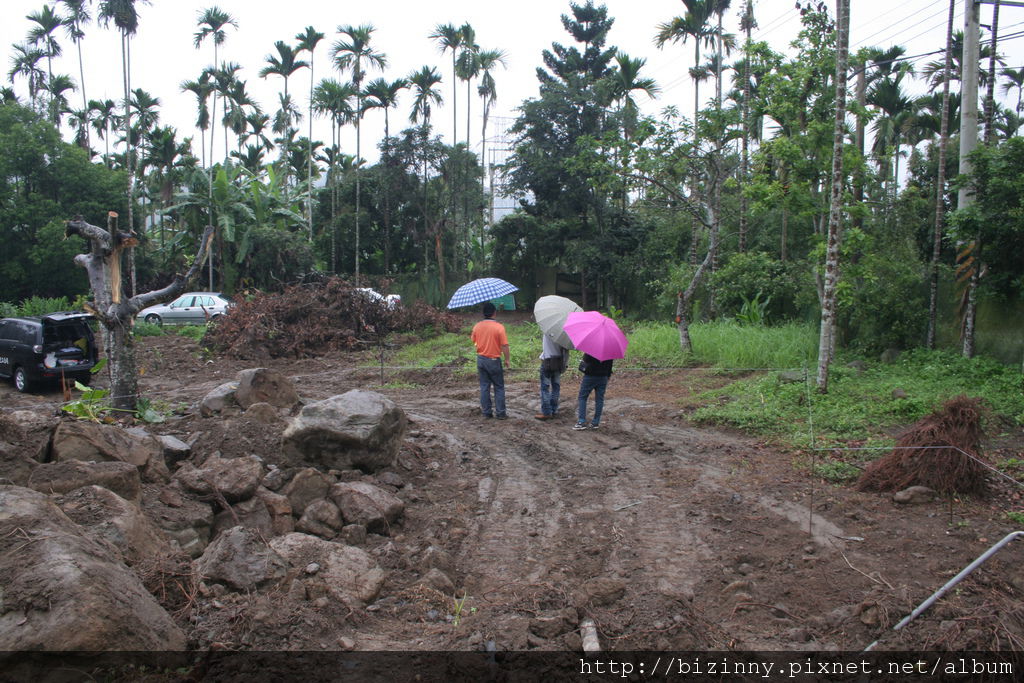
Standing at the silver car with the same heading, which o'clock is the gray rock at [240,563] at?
The gray rock is roughly at 9 o'clock from the silver car.

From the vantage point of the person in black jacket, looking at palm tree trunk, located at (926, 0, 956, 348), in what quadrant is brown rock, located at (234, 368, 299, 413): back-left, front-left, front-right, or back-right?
back-left

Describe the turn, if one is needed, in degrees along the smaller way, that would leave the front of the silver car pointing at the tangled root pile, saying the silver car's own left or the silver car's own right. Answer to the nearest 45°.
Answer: approximately 90° to the silver car's own left

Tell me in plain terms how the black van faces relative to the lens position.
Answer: facing away from the viewer and to the left of the viewer

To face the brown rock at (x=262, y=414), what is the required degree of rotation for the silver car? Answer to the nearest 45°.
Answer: approximately 90° to its left

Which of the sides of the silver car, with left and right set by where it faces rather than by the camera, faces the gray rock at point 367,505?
left

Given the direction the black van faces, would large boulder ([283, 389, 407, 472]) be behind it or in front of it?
behind

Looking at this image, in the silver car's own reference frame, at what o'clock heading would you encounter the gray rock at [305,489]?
The gray rock is roughly at 9 o'clock from the silver car.

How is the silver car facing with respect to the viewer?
to the viewer's left

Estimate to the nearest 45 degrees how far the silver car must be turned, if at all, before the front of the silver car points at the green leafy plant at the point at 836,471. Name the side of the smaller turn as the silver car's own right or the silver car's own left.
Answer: approximately 90° to the silver car's own left

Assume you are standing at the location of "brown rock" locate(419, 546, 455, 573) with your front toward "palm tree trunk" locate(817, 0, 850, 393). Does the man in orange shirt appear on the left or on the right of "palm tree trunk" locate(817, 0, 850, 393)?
left
